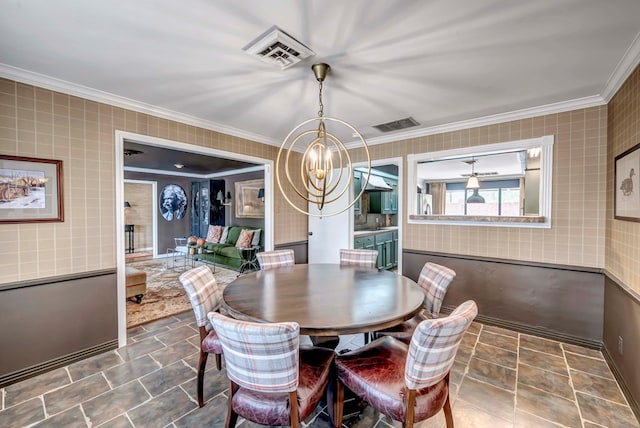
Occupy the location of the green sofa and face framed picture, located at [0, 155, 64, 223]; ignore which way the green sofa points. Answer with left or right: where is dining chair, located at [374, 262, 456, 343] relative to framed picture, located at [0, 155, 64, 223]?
left

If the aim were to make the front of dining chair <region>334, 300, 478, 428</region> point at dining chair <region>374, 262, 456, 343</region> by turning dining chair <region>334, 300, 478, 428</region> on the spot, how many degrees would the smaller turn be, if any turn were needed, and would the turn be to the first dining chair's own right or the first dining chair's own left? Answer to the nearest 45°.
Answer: approximately 45° to the first dining chair's own right

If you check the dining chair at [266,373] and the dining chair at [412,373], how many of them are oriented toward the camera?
0

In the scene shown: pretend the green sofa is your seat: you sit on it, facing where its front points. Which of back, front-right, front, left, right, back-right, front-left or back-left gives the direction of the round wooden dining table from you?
front-left

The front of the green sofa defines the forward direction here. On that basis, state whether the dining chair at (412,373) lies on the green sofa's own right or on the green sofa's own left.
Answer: on the green sofa's own left

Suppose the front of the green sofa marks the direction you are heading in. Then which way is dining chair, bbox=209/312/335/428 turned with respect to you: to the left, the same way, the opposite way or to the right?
the opposite way

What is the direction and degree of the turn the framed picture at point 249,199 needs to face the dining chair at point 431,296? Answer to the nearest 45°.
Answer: approximately 45° to its left

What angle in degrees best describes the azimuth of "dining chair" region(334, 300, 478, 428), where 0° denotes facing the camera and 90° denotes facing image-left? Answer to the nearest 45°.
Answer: approximately 135°

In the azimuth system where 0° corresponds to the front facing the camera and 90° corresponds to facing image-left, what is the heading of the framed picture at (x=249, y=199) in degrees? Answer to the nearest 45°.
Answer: approximately 45°

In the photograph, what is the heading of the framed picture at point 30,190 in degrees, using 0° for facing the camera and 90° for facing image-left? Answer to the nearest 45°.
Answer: approximately 315°

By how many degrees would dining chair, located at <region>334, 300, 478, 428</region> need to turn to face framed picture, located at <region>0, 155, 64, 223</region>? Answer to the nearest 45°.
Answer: approximately 45° to its left

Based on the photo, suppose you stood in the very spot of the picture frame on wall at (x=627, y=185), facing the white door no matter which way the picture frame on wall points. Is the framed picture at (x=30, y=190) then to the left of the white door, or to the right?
left

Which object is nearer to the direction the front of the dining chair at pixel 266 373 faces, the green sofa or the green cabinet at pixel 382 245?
the green cabinet

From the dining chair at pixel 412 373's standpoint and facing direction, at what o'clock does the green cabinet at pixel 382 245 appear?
The green cabinet is roughly at 1 o'clock from the dining chair.

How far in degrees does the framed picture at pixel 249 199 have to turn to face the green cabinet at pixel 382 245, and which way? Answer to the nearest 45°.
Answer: approximately 90° to its left

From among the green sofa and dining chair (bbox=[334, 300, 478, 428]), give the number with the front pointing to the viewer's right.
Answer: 0

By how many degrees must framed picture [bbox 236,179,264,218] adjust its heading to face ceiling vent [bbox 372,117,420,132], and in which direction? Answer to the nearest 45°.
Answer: approximately 90° to its left
